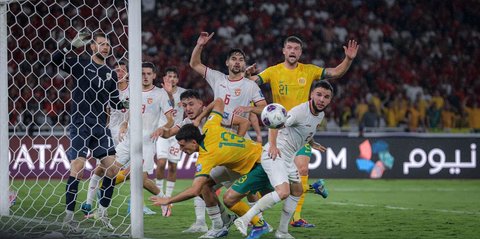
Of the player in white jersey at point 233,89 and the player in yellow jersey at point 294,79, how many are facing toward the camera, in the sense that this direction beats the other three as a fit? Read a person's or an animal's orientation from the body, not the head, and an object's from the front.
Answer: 2

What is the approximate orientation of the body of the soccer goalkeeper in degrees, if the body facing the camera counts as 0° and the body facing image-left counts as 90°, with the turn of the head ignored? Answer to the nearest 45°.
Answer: approximately 315°

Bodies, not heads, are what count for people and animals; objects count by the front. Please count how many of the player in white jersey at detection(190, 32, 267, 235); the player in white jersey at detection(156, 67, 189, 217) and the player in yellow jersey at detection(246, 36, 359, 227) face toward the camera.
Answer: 3

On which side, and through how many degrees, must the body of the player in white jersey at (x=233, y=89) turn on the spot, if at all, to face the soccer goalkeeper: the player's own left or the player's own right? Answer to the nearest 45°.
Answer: approximately 90° to the player's own right

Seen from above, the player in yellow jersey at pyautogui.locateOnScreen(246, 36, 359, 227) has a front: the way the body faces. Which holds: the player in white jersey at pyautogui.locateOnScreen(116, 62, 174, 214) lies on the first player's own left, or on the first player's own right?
on the first player's own right

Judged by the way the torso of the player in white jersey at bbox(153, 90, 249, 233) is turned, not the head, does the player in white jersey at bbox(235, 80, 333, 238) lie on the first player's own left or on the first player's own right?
on the first player's own left

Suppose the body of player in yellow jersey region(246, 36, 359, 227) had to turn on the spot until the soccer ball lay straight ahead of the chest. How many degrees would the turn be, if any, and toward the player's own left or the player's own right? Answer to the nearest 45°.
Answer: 0° — they already face it
